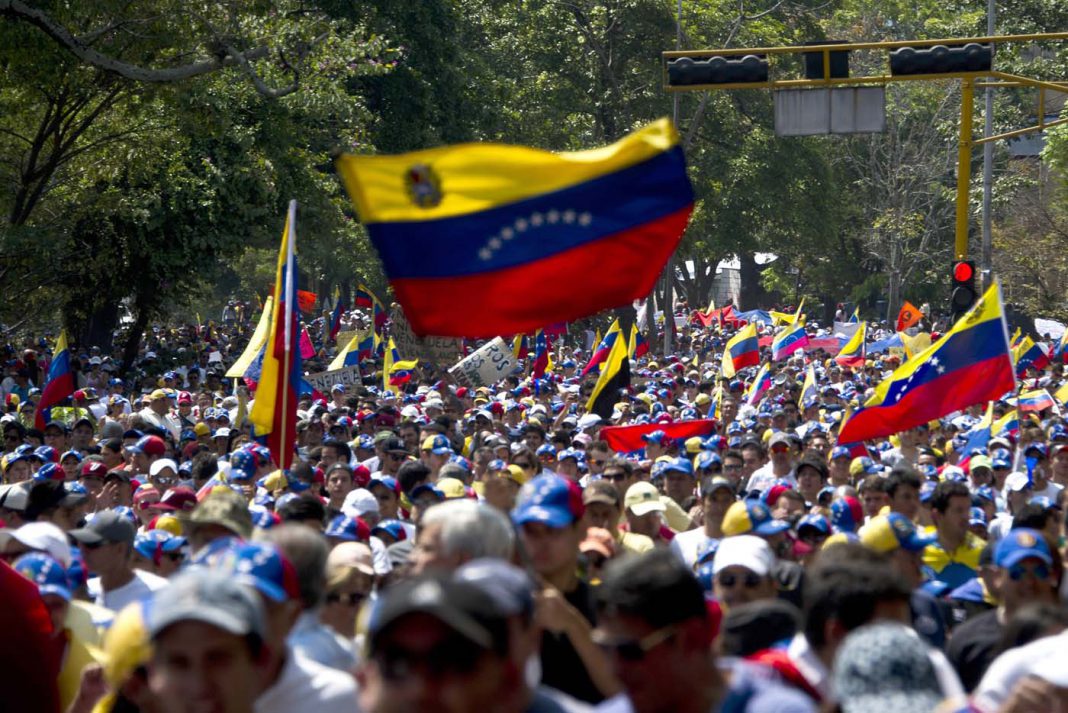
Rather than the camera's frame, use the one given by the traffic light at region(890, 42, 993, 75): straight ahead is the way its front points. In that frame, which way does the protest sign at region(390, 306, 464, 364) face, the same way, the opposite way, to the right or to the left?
the opposite way

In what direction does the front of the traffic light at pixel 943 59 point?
away from the camera

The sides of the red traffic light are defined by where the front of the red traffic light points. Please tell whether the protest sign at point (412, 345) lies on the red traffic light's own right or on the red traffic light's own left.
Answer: on the red traffic light's own right

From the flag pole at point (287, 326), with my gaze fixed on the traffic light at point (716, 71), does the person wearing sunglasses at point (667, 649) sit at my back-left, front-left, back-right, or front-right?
back-right

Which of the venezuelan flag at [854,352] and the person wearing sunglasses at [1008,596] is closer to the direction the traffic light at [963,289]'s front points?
the person wearing sunglasses

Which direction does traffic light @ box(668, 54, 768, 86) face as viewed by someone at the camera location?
facing away from the viewer

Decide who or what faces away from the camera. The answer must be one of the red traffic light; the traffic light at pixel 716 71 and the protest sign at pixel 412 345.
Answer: the traffic light

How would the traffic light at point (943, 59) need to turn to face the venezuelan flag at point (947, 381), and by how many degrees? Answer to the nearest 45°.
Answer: approximately 180°

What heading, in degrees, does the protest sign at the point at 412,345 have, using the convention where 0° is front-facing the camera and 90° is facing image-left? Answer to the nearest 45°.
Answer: approximately 0°
